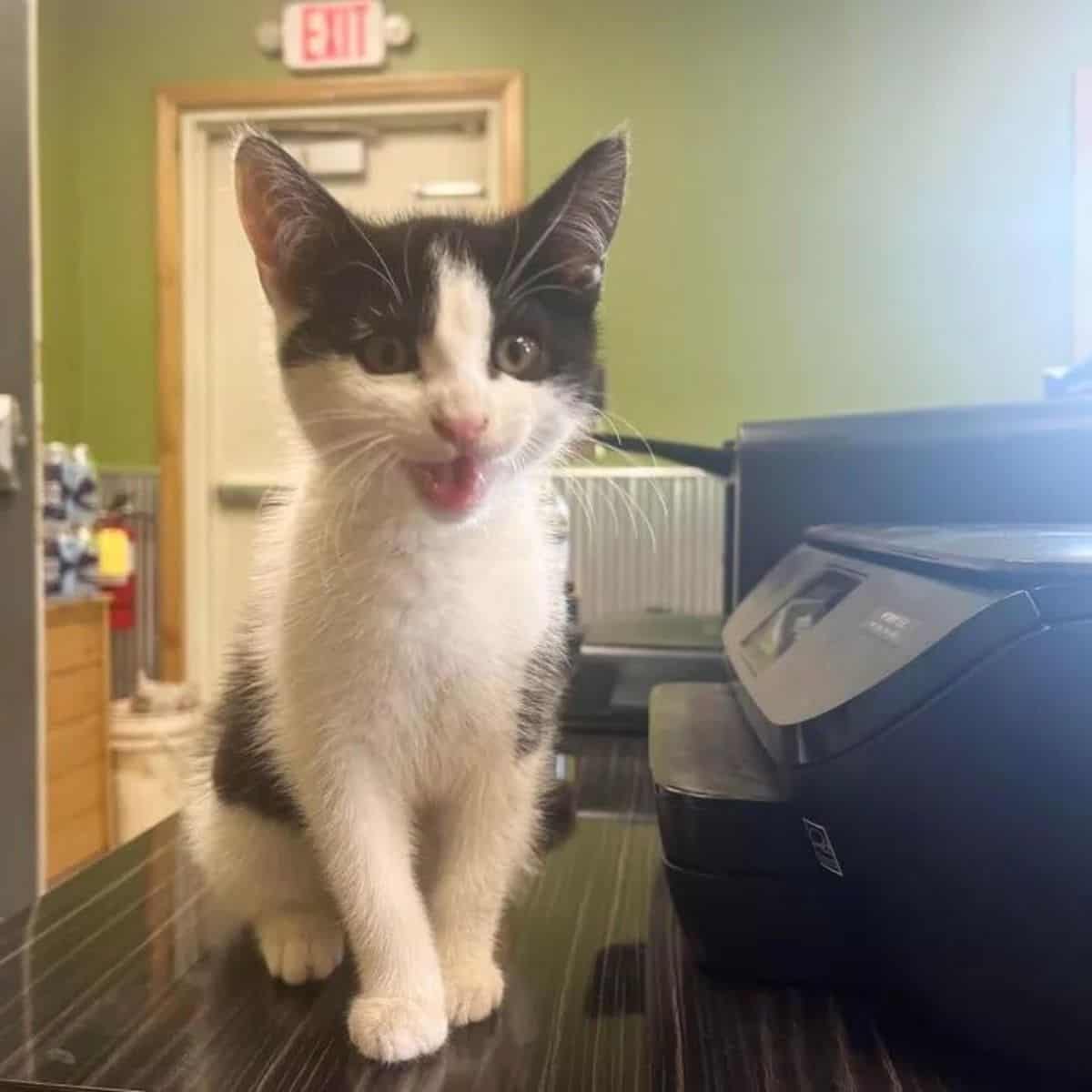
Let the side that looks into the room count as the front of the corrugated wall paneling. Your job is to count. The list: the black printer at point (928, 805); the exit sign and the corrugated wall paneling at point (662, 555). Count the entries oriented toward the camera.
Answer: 2

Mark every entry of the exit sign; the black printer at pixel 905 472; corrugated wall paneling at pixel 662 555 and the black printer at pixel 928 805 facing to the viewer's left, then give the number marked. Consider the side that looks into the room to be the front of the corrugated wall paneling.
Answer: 2

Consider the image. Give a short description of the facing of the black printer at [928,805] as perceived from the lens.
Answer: facing to the left of the viewer

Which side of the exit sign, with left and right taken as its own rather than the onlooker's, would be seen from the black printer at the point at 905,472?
front

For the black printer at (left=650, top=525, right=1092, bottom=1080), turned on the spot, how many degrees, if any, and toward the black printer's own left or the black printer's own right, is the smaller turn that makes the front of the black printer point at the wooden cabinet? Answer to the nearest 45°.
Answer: approximately 45° to the black printer's own right

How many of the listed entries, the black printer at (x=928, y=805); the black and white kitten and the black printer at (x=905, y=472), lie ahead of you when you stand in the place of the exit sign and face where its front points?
3

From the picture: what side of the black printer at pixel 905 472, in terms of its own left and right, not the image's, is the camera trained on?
left

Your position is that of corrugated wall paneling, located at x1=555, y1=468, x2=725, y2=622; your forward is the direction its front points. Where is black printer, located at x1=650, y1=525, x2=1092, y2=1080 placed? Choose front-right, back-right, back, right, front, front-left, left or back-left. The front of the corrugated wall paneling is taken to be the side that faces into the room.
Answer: front

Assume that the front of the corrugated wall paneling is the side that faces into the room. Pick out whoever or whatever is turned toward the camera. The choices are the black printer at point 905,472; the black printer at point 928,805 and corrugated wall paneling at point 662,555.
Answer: the corrugated wall paneling

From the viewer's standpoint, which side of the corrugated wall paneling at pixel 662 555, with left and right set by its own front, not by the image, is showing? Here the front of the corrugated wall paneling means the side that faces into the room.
front

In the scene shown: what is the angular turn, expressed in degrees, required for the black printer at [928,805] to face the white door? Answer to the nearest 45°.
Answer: approximately 45° to its right

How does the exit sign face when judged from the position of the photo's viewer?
facing the viewer
